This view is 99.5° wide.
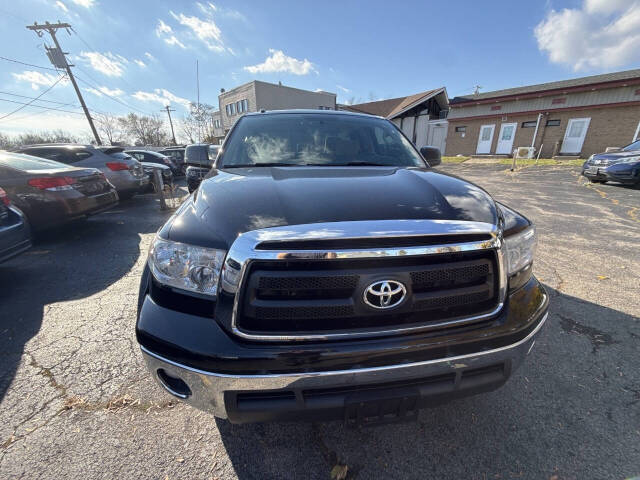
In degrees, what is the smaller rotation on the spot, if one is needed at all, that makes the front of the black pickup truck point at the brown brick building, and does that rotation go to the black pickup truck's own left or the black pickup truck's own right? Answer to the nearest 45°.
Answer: approximately 135° to the black pickup truck's own left

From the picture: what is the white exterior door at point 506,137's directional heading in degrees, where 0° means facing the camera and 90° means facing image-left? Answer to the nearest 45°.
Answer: approximately 0°

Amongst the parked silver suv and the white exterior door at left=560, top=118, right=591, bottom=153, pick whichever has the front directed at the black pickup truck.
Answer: the white exterior door

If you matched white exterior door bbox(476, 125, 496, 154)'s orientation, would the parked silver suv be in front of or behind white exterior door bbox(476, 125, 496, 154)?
in front

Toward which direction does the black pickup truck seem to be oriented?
toward the camera

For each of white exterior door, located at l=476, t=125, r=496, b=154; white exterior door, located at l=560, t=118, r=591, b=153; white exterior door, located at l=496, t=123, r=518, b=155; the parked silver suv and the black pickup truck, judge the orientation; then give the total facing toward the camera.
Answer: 4

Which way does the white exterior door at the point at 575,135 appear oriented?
toward the camera

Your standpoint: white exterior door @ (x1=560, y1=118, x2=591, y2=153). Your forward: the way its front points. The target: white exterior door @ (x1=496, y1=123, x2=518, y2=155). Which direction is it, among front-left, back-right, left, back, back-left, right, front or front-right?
right

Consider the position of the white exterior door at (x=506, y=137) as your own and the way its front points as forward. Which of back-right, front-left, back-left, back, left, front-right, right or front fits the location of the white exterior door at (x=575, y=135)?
left

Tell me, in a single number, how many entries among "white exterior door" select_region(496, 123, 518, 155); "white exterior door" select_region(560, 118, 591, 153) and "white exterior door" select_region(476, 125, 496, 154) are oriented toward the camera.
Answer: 3

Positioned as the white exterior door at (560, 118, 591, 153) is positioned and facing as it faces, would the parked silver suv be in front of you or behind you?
in front

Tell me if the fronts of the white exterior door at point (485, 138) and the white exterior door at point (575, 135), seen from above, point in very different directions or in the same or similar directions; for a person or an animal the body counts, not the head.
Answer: same or similar directions

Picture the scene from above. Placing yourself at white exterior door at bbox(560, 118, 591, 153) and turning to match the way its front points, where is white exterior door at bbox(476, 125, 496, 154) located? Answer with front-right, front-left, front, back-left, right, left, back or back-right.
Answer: right

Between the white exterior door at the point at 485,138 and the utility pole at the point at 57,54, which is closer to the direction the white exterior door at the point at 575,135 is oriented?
the utility pole

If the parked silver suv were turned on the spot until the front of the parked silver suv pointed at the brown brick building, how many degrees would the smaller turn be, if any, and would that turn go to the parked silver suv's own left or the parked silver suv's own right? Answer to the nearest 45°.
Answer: approximately 135° to the parked silver suv's own right

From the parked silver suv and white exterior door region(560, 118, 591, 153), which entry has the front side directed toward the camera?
the white exterior door

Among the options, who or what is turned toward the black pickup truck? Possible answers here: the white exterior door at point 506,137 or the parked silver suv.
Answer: the white exterior door

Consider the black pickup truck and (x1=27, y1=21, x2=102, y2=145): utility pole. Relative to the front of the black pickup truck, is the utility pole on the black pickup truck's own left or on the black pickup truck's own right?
on the black pickup truck's own right

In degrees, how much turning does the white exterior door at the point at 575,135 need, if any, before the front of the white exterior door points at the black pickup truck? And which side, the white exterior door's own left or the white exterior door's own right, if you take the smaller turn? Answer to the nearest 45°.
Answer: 0° — it already faces it
